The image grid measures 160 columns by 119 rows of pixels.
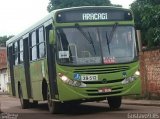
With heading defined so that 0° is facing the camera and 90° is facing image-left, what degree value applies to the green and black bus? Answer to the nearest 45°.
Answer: approximately 315°
